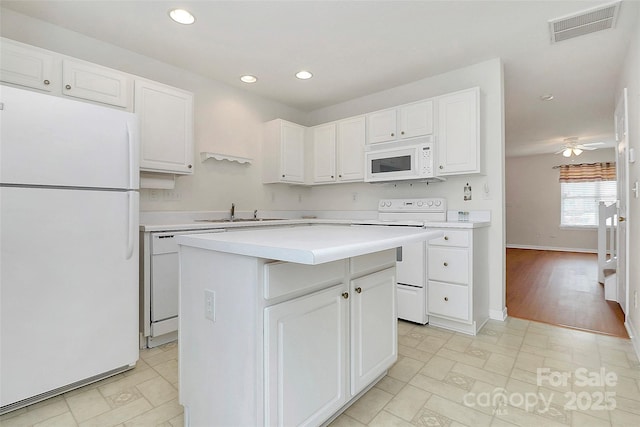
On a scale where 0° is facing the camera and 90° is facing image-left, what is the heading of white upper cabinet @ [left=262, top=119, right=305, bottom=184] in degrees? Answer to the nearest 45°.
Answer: approximately 315°

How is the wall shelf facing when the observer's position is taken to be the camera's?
facing the viewer and to the right of the viewer

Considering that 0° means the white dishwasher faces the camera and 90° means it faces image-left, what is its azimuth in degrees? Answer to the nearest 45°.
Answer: approximately 315°

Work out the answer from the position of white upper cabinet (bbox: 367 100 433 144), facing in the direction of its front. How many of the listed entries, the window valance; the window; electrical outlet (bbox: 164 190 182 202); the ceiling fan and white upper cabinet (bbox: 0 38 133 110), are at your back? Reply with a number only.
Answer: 3

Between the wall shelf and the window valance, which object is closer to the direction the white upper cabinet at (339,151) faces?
the wall shelf

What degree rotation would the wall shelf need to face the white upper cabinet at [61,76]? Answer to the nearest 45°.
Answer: approximately 90° to its right

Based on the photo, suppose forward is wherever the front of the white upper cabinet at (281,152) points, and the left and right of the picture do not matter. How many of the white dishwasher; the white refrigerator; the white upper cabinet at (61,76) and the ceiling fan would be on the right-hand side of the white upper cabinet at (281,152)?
3

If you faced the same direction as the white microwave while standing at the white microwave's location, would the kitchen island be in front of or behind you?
in front
